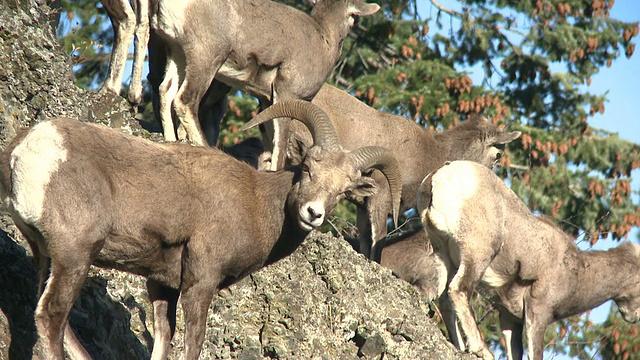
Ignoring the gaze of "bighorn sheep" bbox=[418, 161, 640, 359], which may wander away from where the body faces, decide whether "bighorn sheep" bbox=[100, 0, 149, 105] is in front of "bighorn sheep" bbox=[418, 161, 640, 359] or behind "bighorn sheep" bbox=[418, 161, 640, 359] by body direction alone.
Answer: behind

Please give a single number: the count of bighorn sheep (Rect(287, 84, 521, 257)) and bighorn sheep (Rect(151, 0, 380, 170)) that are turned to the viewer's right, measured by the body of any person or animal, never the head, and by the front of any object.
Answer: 2

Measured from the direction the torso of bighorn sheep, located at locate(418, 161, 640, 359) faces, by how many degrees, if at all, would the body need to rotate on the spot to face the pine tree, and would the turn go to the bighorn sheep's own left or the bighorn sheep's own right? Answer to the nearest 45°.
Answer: approximately 90° to the bighorn sheep's own left

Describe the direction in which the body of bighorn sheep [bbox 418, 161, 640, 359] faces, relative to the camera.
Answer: to the viewer's right

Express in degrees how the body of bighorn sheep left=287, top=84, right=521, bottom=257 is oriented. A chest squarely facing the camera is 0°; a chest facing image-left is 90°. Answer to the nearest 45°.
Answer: approximately 270°

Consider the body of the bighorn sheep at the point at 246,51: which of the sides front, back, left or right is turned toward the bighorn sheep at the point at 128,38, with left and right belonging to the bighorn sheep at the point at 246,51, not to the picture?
back

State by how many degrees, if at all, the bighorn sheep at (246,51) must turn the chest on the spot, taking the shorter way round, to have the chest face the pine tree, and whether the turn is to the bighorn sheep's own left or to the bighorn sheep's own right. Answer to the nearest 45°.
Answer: approximately 45° to the bighorn sheep's own left

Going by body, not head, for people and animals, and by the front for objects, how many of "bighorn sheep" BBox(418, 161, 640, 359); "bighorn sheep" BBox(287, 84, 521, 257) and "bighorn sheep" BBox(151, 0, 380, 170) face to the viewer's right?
3

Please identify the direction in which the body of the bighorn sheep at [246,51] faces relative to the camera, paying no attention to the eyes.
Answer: to the viewer's right

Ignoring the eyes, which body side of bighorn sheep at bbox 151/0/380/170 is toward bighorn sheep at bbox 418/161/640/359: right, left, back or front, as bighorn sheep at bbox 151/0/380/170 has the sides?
front
